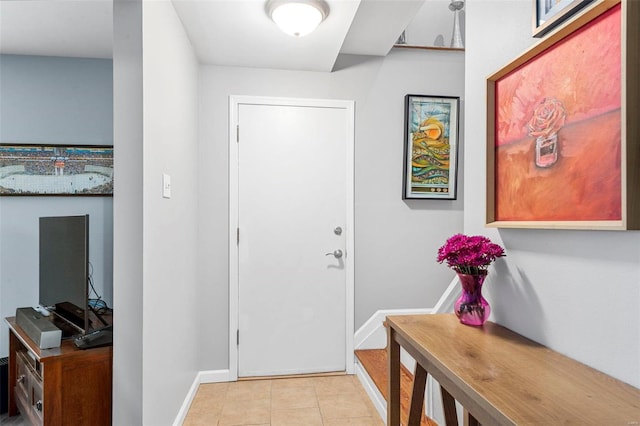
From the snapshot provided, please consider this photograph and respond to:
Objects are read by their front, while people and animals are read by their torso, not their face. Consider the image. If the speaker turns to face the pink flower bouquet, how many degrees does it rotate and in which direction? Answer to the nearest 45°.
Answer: approximately 90° to its left

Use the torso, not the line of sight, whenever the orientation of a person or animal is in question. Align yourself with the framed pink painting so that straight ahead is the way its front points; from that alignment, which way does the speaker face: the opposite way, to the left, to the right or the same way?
to the left

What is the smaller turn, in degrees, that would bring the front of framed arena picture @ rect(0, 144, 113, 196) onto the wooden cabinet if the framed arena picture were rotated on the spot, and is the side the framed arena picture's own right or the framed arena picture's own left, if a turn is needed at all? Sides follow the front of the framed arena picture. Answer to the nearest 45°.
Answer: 0° — it already faces it

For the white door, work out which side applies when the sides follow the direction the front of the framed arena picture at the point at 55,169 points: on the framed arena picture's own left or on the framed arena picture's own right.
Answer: on the framed arena picture's own left

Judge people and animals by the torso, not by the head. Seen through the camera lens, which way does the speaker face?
facing the viewer and to the left of the viewer

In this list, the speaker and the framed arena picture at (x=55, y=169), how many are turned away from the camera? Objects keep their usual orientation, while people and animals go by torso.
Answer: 0

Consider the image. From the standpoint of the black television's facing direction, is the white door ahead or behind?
behind

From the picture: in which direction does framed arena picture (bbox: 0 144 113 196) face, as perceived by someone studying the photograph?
facing the viewer

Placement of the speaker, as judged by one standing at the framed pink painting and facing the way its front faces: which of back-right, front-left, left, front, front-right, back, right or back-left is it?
front-right
